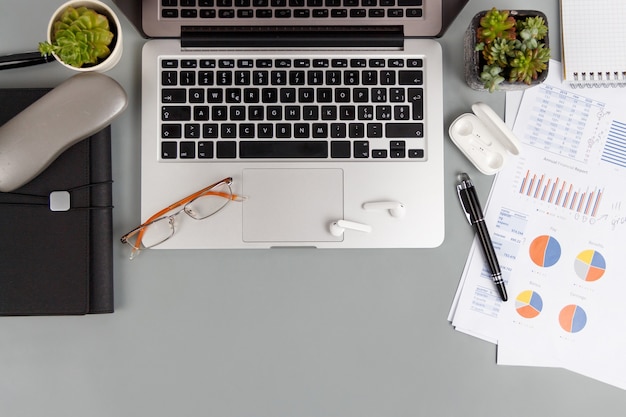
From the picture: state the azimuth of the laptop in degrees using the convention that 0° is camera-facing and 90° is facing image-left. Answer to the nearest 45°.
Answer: approximately 0°

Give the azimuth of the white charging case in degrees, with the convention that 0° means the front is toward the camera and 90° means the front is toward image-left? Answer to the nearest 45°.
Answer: approximately 45°
